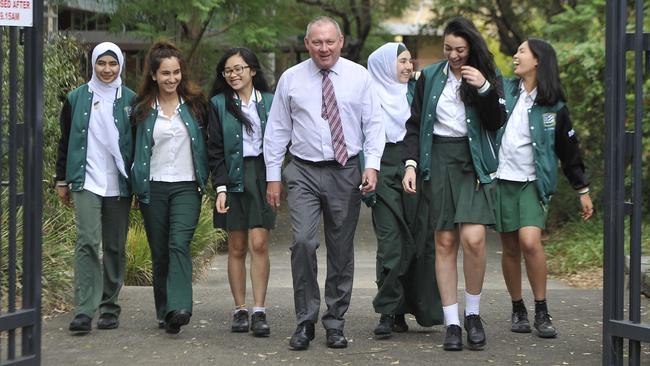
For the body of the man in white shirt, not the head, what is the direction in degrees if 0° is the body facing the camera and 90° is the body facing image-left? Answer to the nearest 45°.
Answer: approximately 0°

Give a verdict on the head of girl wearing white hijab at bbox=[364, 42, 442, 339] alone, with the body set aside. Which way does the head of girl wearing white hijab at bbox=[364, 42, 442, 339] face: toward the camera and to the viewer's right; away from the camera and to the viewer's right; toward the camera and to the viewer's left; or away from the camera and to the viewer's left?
toward the camera and to the viewer's right

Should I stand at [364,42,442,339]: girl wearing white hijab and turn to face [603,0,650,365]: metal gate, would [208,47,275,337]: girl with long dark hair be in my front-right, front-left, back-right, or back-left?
back-right

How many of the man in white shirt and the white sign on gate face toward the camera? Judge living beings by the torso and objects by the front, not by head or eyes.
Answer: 2

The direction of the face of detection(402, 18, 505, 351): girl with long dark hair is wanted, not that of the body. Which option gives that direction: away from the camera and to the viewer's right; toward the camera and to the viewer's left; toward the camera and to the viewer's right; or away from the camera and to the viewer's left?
toward the camera and to the viewer's left

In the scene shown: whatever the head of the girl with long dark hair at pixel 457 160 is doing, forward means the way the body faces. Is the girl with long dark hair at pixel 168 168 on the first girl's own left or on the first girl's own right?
on the first girl's own right
